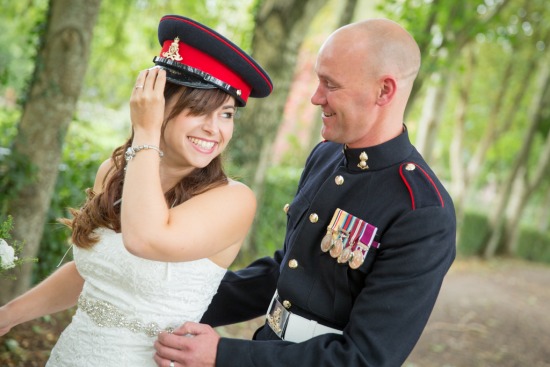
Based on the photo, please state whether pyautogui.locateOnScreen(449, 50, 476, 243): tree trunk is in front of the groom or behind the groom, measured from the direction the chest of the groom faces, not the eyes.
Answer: behind

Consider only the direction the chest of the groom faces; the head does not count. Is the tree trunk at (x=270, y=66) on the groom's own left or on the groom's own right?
on the groom's own right

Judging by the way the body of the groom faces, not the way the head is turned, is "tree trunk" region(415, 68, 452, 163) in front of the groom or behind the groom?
behind

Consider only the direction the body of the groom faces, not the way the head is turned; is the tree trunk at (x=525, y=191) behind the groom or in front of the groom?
behind

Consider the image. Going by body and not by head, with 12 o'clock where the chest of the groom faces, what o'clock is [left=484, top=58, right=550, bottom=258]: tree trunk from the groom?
The tree trunk is roughly at 5 o'clock from the groom.

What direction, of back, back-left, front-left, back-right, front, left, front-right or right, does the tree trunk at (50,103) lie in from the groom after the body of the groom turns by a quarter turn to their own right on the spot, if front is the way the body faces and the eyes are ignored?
front

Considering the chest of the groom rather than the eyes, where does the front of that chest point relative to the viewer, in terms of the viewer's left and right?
facing the viewer and to the left of the viewer

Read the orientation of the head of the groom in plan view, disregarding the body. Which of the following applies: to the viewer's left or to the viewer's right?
to the viewer's left

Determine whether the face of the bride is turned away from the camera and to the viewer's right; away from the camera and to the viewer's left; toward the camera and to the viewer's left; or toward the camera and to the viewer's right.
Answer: toward the camera and to the viewer's right

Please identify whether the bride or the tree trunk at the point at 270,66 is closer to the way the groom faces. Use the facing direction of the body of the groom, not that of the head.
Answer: the bride

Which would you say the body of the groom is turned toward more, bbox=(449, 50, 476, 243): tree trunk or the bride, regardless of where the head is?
the bride

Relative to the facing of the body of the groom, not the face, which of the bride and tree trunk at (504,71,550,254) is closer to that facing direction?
the bride

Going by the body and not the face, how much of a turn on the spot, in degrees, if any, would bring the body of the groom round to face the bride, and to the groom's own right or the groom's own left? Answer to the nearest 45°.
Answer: approximately 45° to the groom's own right
